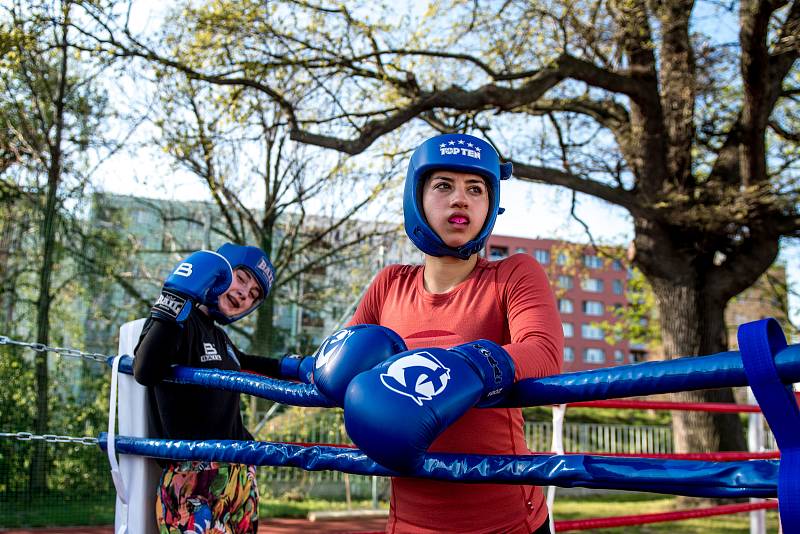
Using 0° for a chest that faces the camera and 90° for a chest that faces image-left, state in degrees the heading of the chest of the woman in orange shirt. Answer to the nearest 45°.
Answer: approximately 0°

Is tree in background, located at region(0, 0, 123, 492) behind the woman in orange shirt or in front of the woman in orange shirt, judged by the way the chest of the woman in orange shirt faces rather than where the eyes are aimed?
behind

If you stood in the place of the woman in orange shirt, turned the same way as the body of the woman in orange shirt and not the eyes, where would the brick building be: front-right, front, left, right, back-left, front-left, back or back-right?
back

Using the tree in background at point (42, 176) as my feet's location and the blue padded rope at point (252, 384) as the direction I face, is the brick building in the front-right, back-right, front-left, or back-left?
back-left

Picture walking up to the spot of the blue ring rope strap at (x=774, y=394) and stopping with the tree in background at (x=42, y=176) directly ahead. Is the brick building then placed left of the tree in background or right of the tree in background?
right
